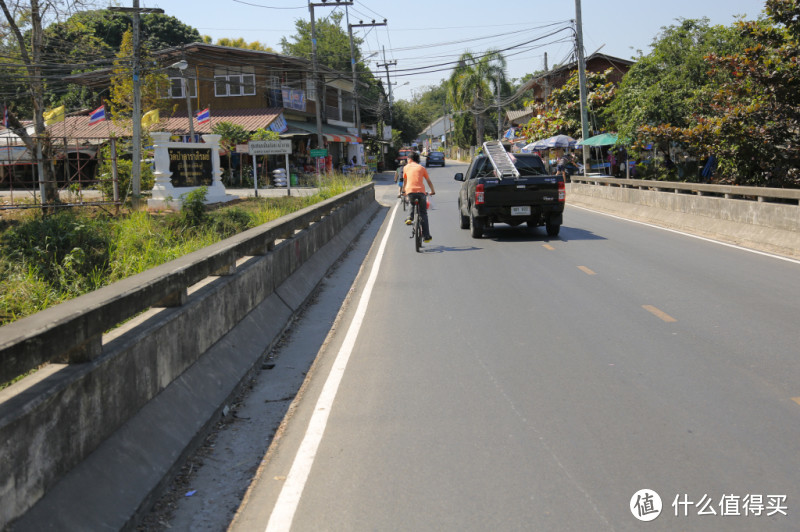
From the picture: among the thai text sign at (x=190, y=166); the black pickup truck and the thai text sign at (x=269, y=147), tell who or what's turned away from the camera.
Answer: the black pickup truck

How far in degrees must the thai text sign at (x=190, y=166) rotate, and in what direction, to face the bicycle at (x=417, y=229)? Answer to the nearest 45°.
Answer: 0° — it already faces it

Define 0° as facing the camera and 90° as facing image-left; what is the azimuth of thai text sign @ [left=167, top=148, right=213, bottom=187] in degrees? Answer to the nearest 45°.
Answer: approximately 0°

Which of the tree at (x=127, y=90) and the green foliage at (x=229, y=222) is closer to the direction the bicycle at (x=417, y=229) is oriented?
the tree

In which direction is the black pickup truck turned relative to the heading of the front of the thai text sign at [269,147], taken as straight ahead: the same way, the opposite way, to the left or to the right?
the opposite way

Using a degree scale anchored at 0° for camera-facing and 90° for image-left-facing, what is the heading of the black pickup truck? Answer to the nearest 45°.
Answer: approximately 180°

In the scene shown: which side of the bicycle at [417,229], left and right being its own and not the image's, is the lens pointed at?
back

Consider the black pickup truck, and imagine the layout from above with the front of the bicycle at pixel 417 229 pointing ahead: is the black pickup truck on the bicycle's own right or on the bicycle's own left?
on the bicycle's own right

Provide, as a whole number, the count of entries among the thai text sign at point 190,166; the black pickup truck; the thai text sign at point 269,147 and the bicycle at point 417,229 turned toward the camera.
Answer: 2

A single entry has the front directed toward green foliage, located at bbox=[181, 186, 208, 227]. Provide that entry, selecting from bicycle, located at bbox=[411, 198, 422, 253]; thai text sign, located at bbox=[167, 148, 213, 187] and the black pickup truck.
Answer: the thai text sign

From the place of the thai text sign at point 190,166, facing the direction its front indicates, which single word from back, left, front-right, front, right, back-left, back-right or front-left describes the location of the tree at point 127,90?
back

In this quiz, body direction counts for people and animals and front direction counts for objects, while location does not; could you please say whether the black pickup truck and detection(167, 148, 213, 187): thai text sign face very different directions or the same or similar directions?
very different directions

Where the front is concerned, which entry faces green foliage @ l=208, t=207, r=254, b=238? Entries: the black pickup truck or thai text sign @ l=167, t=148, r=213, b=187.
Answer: the thai text sign

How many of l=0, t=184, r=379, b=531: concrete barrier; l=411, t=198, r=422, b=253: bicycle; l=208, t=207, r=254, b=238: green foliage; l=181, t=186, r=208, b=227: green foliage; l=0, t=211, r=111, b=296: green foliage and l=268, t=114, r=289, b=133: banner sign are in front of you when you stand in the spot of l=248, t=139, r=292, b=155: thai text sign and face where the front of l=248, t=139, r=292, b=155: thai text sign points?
5
